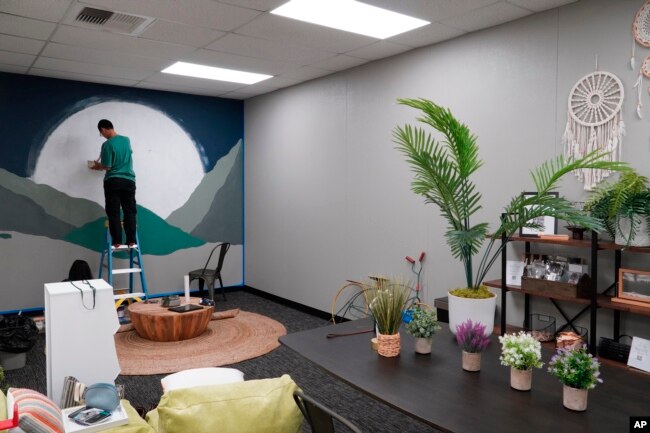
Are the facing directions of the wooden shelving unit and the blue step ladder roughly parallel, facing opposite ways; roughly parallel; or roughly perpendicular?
roughly perpendicular

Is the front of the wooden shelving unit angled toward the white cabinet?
yes

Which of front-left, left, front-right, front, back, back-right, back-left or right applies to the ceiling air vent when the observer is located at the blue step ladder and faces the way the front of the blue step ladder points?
front

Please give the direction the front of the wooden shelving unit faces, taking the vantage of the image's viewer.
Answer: facing the viewer and to the left of the viewer

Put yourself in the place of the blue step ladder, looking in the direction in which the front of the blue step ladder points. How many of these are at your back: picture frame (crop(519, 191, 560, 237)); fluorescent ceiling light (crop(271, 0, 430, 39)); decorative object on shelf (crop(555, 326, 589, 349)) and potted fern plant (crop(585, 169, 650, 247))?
0

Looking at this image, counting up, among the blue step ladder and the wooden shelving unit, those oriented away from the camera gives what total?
0

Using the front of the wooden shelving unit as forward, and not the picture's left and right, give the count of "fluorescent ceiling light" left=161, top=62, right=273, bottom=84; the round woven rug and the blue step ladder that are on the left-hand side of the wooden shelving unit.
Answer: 0

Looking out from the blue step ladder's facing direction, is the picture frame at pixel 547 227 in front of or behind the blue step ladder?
in front

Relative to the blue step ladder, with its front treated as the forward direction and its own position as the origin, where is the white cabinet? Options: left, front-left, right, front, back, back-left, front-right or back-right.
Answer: front

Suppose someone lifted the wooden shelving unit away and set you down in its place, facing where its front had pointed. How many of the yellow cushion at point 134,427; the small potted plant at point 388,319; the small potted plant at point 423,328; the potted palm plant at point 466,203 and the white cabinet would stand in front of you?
5

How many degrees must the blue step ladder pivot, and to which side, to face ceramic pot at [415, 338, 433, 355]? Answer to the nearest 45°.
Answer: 0° — it already faces it

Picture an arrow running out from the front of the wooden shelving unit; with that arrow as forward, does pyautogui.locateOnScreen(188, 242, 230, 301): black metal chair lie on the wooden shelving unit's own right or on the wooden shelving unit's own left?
on the wooden shelving unit's own right

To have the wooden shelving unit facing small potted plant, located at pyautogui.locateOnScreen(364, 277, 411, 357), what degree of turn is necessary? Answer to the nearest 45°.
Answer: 0° — it already faces it

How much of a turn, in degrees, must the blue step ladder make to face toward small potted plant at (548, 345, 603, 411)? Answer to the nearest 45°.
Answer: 0° — it already faces it

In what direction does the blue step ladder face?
toward the camera

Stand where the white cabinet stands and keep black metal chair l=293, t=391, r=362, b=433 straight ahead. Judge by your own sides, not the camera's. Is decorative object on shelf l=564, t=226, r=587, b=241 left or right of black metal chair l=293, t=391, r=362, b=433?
left
